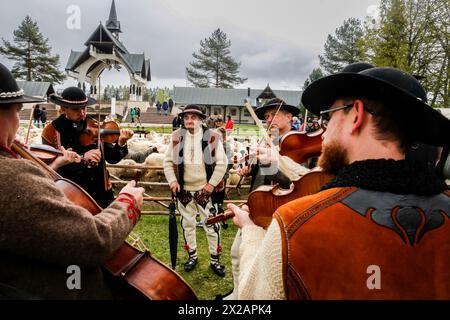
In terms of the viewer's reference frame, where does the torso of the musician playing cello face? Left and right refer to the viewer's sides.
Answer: facing away from the viewer and to the right of the viewer

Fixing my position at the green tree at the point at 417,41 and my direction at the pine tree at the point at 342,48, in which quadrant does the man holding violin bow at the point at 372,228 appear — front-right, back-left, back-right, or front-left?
back-left

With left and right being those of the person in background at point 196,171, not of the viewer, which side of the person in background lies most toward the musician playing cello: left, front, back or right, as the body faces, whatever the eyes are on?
front

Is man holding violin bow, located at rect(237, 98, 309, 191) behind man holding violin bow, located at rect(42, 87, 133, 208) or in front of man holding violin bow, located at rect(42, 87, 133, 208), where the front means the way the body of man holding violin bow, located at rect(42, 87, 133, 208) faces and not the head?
in front

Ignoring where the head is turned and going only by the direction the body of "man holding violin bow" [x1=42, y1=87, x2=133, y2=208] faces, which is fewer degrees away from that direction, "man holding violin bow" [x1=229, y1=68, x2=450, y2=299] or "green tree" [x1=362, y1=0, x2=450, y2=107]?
the man holding violin bow

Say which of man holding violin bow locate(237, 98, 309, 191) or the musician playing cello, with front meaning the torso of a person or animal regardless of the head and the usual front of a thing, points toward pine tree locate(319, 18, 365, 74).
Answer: the musician playing cello

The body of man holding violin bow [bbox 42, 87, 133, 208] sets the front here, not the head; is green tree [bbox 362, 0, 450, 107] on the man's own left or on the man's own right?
on the man's own left

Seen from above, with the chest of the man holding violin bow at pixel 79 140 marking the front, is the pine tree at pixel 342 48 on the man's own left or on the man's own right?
on the man's own left

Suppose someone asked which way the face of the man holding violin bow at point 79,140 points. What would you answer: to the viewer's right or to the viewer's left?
to the viewer's right

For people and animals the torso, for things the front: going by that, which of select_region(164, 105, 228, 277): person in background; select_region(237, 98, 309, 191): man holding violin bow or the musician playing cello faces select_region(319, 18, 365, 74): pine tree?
the musician playing cello

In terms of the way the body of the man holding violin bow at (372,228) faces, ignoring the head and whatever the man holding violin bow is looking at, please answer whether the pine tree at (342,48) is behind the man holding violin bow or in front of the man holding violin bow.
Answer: in front

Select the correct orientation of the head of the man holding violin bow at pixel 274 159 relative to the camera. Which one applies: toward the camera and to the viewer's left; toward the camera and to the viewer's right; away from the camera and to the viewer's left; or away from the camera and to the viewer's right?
toward the camera and to the viewer's left

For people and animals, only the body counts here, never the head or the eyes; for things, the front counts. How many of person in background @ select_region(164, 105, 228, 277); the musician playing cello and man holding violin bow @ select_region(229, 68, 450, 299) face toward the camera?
1

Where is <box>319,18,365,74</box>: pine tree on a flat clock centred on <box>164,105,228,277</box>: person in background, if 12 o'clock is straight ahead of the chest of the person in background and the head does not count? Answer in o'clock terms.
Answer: The pine tree is roughly at 7 o'clock from the person in background.

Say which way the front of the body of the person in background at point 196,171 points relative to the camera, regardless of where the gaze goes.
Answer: toward the camera

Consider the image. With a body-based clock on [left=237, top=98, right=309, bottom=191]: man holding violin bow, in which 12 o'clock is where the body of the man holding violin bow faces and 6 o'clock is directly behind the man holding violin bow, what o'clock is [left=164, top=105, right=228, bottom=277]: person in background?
The person in background is roughly at 2 o'clock from the man holding violin bow.

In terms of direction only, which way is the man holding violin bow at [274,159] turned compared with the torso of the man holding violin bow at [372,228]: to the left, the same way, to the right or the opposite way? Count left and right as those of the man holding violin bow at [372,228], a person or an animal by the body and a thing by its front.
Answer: to the left

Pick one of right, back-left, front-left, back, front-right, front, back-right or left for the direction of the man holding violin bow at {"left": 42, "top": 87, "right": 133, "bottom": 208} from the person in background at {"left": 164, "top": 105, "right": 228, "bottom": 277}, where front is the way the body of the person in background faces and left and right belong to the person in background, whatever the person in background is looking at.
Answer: right

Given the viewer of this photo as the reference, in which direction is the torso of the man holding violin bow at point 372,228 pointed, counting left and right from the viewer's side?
facing away from the viewer and to the left of the viewer

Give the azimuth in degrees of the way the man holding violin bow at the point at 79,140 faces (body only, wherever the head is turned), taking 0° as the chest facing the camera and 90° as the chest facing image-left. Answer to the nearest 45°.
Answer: approximately 315°
